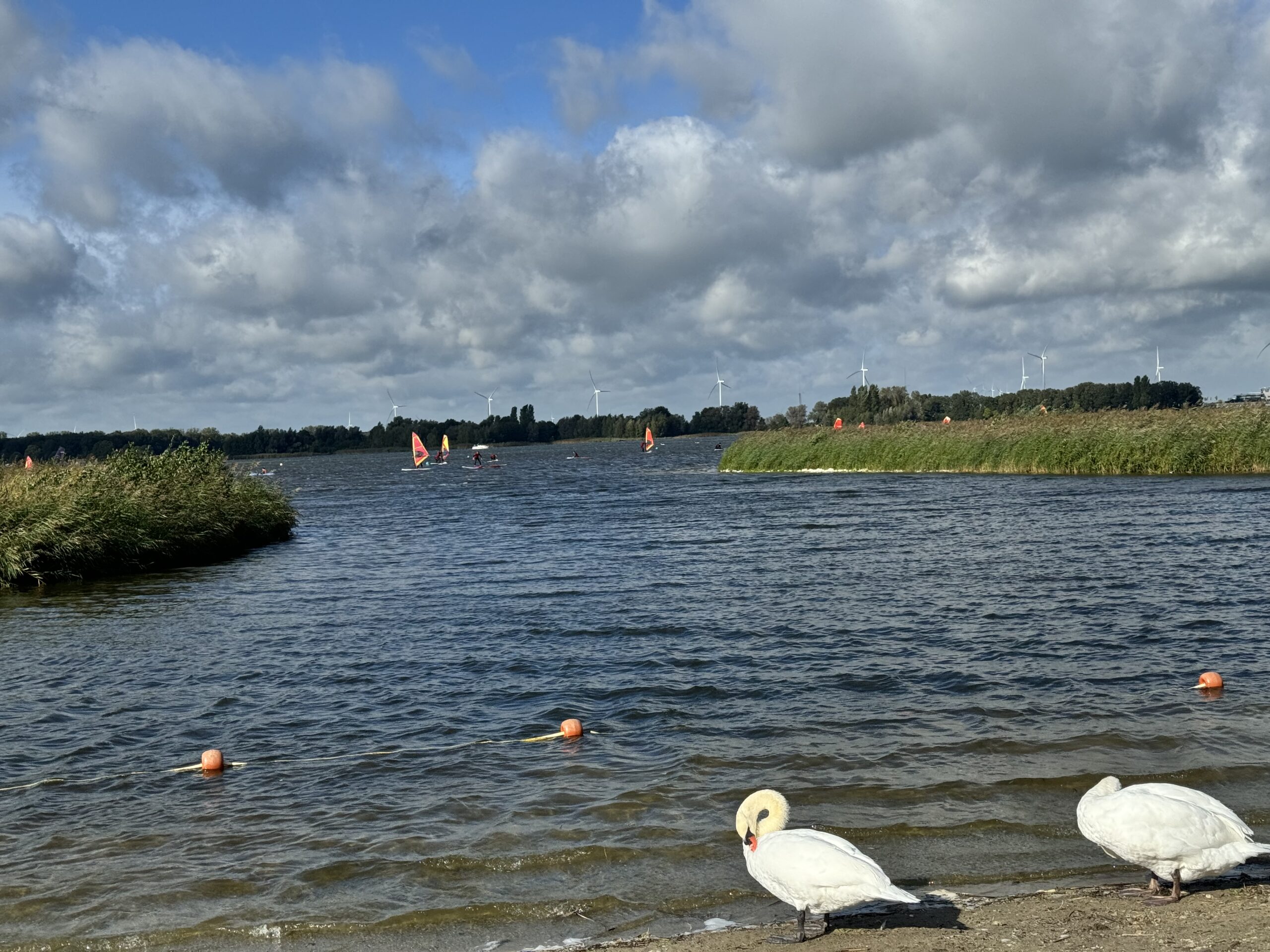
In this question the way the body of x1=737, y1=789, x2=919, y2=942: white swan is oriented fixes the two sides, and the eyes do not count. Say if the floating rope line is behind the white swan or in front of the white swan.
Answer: in front

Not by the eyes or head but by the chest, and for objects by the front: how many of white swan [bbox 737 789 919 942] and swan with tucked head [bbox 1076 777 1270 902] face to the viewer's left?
2

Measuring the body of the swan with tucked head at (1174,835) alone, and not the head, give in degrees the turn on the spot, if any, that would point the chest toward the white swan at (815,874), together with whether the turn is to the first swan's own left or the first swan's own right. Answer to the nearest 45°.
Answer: approximately 45° to the first swan's own left

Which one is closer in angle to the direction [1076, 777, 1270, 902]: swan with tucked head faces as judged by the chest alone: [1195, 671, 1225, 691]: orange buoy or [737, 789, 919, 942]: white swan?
the white swan

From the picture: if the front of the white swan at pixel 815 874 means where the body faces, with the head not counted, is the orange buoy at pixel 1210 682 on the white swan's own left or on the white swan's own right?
on the white swan's own right

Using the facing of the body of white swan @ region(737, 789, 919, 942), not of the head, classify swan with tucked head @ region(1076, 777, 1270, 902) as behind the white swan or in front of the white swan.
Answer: behind

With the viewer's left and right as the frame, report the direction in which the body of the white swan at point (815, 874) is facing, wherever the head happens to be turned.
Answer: facing to the left of the viewer

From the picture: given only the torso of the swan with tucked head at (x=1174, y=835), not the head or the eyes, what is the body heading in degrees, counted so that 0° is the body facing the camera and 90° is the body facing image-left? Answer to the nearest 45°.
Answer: approximately 90°

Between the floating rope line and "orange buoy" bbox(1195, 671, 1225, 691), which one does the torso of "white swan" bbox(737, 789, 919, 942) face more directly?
the floating rope line

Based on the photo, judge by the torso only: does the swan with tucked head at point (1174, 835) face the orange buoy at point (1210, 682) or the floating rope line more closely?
the floating rope line

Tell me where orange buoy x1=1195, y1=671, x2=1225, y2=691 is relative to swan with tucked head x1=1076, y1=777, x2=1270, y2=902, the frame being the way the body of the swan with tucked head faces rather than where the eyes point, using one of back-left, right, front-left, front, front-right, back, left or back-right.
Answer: right

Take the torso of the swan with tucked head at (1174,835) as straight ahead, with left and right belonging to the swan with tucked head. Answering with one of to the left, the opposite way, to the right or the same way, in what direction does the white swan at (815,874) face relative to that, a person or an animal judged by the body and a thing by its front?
the same way
